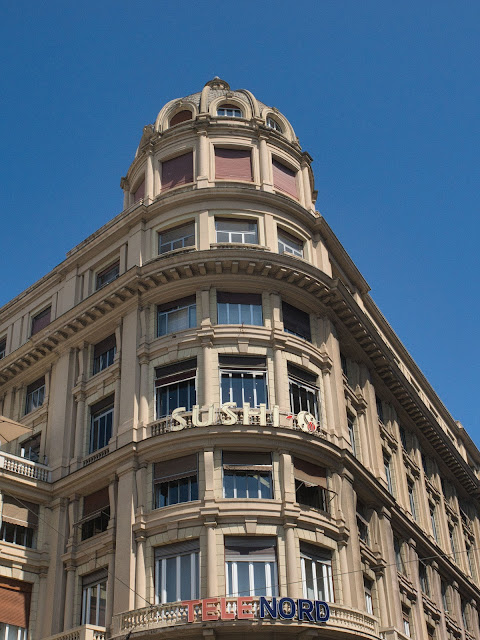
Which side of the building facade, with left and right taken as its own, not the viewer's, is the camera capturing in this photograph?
front
